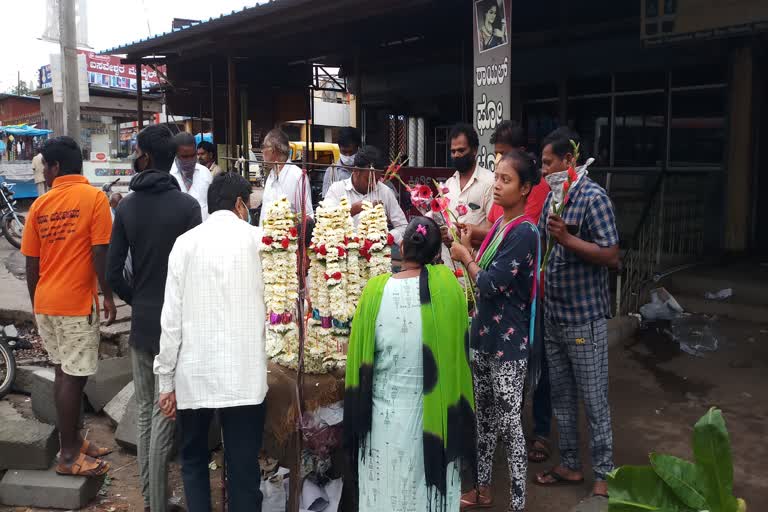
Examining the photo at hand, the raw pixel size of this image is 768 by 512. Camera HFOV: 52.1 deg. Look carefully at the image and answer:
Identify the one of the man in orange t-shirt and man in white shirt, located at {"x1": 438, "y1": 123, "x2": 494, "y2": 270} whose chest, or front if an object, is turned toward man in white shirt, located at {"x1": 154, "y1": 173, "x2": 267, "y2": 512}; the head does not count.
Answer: man in white shirt, located at {"x1": 438, "y1": 123, "x2": 494, "y2": 270}

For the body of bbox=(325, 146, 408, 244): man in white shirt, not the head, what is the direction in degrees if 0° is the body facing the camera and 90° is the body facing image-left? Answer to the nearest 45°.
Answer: approximately 0°

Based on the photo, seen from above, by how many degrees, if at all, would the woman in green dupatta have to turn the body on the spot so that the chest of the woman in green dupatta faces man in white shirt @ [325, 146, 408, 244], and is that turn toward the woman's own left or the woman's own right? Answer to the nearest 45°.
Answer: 0° — they already face them

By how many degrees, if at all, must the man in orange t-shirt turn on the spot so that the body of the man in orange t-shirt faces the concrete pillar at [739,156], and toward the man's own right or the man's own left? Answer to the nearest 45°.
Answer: approximately 45° to the man's own right

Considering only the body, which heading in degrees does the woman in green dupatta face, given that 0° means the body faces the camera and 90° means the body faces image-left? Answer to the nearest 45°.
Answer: approximately 180°

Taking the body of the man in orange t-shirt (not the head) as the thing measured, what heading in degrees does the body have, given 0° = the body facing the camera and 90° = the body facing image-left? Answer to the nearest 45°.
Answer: approximately 225°

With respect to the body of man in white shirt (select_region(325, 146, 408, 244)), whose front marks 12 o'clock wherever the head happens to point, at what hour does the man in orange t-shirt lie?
The man in orange t-shirt is roughly at 2 o'clock from the man in white shirt.
